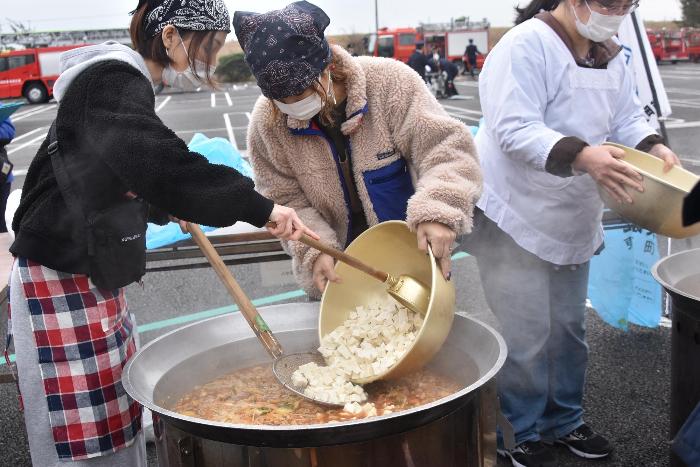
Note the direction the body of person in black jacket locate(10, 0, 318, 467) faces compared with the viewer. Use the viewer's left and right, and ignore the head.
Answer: facing to the right of the viewer

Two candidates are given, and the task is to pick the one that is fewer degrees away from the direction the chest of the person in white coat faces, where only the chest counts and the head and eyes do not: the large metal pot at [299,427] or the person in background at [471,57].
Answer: the large metal pot

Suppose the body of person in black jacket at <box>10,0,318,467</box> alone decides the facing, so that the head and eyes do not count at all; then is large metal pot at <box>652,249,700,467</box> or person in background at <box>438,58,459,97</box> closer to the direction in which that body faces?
the large metal pot

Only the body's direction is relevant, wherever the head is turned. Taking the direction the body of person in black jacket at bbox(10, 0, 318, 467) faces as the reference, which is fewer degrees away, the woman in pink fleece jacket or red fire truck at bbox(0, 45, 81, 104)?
the woman in pink fleece jacket

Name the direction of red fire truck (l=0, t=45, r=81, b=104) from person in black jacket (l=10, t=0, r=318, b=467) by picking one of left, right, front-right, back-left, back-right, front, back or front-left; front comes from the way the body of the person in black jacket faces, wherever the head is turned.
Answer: left

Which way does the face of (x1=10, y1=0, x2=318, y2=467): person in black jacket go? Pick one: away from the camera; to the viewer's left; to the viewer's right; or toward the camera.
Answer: to the viewer's right

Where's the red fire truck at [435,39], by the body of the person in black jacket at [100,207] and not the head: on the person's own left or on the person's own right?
on the person's own left

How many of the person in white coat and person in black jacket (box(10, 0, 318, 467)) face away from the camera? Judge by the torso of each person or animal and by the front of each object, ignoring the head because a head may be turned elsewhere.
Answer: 0

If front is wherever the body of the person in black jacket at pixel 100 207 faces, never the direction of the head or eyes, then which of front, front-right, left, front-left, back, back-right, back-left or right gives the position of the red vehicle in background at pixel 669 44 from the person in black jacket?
front-left

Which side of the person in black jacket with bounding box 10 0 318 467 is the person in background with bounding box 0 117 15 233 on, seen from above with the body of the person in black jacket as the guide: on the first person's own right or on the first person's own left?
on the first person's own left
